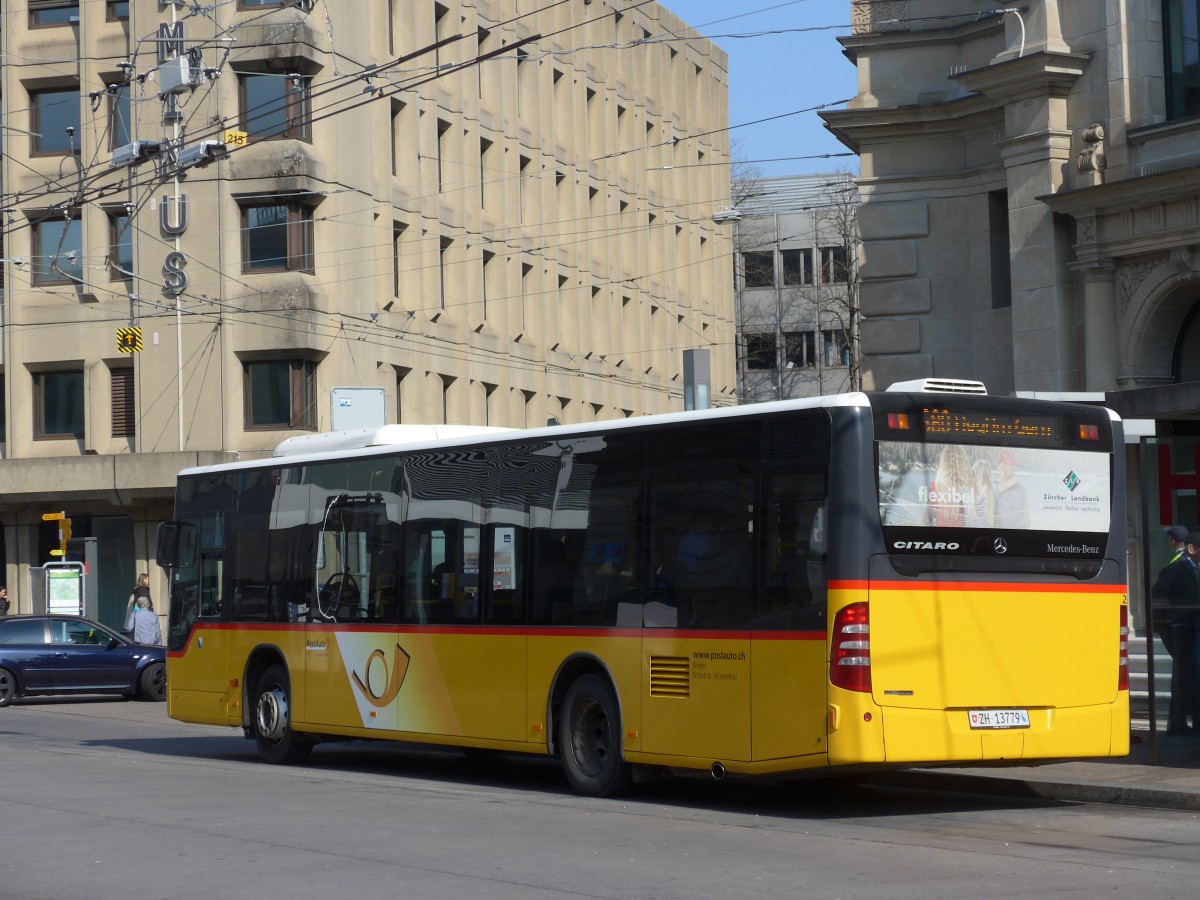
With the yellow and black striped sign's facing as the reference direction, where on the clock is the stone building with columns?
The stone building with columns is roughly at 11 o'clock from the yellow and black striped sign.

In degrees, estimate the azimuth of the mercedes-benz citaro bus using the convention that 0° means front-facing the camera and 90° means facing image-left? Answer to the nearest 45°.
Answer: approximately 135°

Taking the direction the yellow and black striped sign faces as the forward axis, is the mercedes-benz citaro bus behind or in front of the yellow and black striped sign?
in front

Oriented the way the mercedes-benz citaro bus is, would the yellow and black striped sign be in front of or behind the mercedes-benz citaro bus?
in front

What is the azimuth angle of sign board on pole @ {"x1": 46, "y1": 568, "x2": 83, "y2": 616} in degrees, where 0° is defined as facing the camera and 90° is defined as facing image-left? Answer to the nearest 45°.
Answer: approximately 0°

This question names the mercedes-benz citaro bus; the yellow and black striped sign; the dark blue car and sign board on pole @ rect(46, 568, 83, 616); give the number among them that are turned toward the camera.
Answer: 2

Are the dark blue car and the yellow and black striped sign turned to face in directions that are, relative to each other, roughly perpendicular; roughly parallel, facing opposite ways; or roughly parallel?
roughly perpendicular

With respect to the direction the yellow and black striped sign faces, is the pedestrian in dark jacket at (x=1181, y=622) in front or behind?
in front

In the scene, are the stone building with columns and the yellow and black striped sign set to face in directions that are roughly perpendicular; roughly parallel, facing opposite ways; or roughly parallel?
roughly perpendicular
